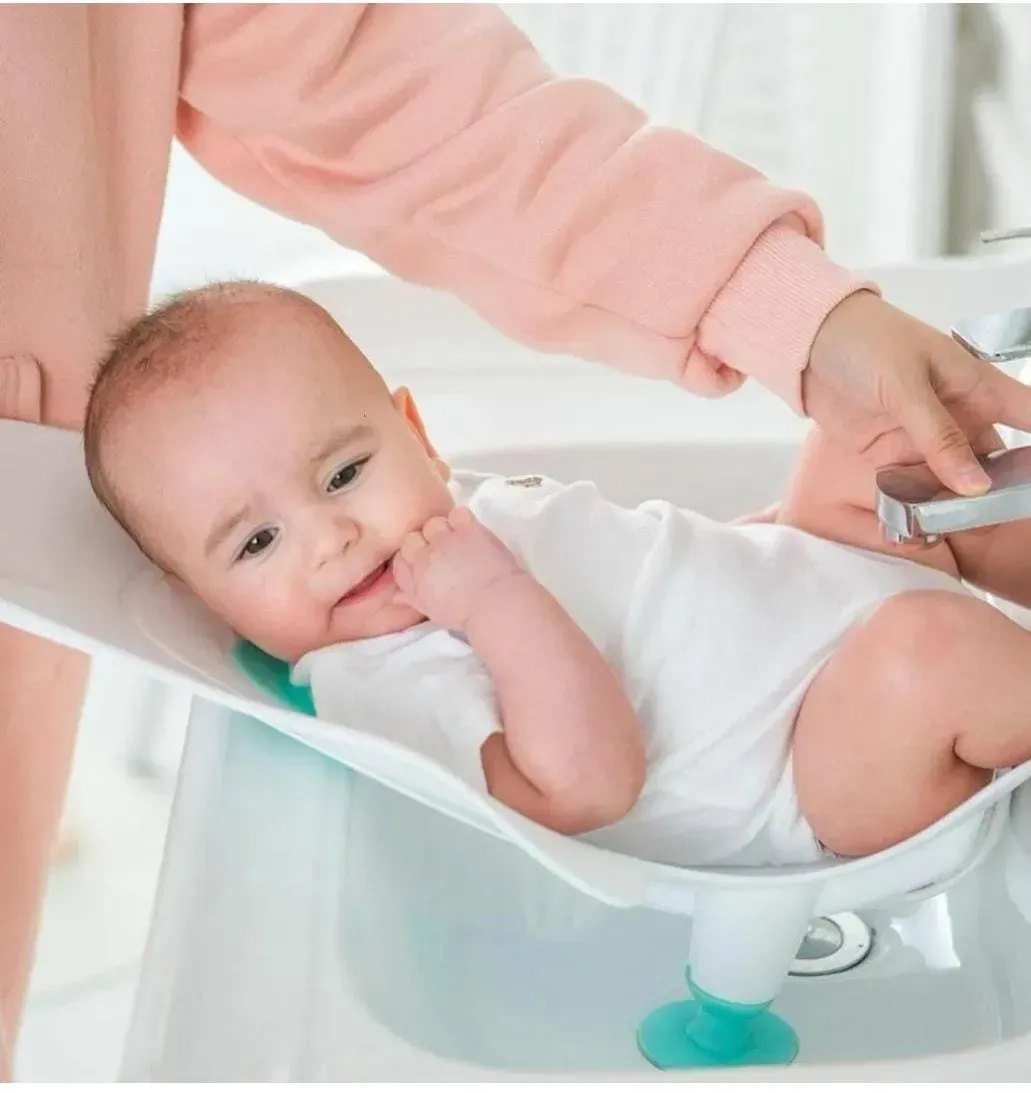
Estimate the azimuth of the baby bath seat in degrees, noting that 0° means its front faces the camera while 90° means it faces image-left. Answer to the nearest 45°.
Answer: approximately 270°
